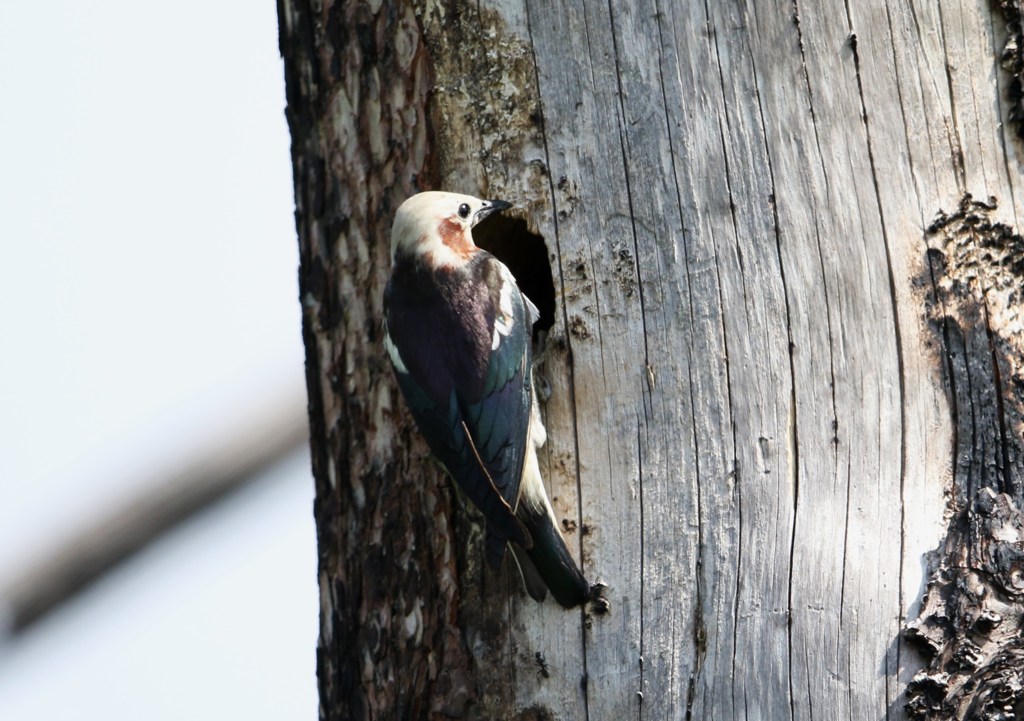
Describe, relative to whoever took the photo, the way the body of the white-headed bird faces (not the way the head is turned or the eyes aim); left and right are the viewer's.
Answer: facing away from the viewer and to the right of the viewer

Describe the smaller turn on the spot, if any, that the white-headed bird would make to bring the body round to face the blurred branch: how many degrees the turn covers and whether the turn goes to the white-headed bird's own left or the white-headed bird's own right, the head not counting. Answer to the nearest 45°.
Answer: approximately 45° to the white-headed bird's own left
